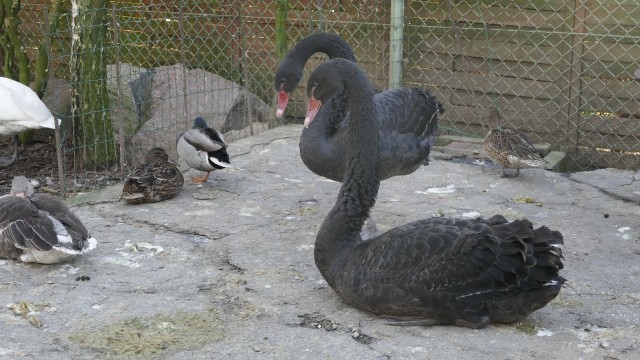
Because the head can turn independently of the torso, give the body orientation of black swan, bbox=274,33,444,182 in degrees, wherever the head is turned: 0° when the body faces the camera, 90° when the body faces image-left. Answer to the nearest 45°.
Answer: approximately 90°

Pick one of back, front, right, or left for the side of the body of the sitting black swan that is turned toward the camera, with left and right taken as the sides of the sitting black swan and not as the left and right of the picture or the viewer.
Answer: left

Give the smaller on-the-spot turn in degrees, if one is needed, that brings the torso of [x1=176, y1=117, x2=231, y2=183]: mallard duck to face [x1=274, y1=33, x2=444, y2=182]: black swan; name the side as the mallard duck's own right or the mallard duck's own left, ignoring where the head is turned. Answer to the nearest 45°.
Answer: approximately 180°

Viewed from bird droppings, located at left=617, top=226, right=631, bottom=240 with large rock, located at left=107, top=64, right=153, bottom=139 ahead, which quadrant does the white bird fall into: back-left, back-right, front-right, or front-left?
front-left

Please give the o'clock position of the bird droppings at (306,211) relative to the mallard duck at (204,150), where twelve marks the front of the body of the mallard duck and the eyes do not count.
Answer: The bird droppings is roughly at 6 o'clock from the mallard duck.

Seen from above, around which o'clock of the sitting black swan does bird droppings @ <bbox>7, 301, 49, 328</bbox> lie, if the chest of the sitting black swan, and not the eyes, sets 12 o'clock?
The bird droppings is roughly at 12 o'clock from the sitting black swan.

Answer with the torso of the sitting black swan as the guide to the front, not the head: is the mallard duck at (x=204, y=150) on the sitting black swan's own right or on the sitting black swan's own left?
on the sitting black swan's own right

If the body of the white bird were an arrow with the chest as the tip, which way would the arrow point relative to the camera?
to the viewer's left

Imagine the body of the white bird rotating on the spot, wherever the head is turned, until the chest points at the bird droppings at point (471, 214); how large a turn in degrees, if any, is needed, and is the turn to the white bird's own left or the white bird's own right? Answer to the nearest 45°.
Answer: approximately 135° to the white bird's own left

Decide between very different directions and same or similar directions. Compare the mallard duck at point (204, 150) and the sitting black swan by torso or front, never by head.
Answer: same or similar directions

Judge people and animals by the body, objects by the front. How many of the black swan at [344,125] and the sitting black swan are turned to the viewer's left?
2

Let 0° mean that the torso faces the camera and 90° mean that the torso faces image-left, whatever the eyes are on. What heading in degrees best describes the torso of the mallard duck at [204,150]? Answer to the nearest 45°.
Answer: approximately 135°
